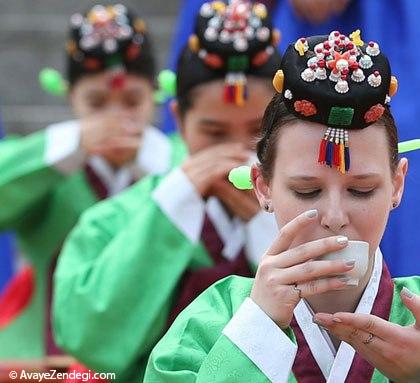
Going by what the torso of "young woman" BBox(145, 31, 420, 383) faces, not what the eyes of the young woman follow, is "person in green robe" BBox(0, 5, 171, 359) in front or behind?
behind

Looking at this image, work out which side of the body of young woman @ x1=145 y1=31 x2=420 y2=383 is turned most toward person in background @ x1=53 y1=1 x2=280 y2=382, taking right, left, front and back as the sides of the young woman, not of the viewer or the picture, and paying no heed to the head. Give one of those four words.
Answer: back

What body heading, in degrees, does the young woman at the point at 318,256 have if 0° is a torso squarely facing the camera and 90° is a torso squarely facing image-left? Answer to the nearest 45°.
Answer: approximately 0°
